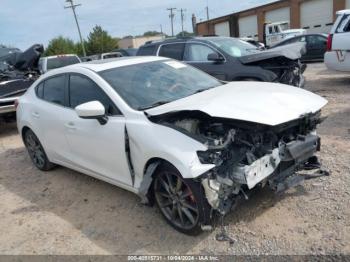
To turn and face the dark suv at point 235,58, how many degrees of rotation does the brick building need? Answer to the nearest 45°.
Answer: approximately 45° to its left

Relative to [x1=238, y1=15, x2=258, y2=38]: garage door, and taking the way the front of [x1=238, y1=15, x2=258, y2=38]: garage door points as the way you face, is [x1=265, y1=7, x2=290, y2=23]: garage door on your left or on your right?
on your left

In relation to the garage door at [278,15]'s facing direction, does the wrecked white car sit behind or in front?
in front

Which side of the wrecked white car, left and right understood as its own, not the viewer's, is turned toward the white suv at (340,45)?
left

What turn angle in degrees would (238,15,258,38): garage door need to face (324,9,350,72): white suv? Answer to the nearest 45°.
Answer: approximately 45° to its left

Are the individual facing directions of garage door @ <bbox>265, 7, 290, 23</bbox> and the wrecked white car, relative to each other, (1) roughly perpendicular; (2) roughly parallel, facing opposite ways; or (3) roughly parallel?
roughly perpendicular

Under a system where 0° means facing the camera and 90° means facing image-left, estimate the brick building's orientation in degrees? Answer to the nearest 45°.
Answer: approximately 45°

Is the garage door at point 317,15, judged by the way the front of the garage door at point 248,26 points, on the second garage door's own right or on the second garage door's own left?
on the second garage door's own left

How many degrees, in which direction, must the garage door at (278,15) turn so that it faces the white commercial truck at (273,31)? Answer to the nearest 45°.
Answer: approximately 45° to its left

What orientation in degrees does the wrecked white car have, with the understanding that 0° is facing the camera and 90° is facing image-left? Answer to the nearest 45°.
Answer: approximately 315°

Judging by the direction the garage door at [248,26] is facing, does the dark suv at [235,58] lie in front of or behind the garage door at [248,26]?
in front

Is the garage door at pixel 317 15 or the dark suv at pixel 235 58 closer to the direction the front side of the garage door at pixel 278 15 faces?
the dark suv
